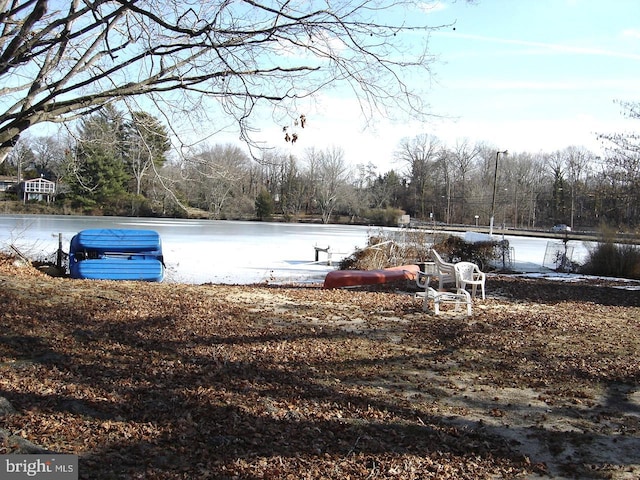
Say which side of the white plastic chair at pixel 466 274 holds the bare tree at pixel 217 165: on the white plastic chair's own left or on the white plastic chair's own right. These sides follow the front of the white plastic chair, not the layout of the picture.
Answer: on the white plastic chair's own left

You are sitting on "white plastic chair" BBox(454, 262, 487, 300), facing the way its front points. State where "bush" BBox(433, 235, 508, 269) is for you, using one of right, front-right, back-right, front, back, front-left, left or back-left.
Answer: back-left

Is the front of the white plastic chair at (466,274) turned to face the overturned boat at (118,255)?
no

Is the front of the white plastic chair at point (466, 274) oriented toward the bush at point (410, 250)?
no

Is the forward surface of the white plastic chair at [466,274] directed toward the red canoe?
no
